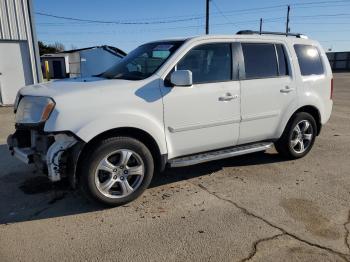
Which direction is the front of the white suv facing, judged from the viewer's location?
facing the viewer and to the left of the viewer

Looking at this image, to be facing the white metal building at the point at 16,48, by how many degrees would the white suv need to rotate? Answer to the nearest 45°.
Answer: approximately 90° to its right

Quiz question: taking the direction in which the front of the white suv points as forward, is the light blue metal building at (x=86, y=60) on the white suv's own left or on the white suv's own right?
on the white suv's own right

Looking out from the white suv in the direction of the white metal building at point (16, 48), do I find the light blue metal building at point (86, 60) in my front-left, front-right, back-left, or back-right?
front-right
